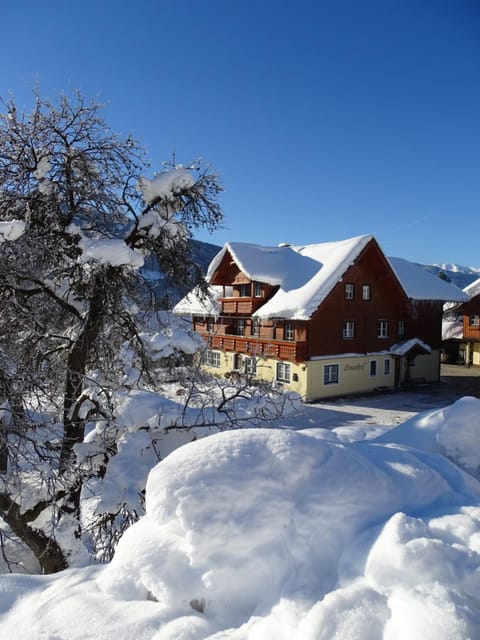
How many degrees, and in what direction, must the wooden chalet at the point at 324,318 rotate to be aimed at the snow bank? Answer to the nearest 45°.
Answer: approximately 45° to its right

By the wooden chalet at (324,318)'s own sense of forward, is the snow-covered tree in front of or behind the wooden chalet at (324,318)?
in front

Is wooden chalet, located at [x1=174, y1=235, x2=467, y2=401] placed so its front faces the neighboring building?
no
